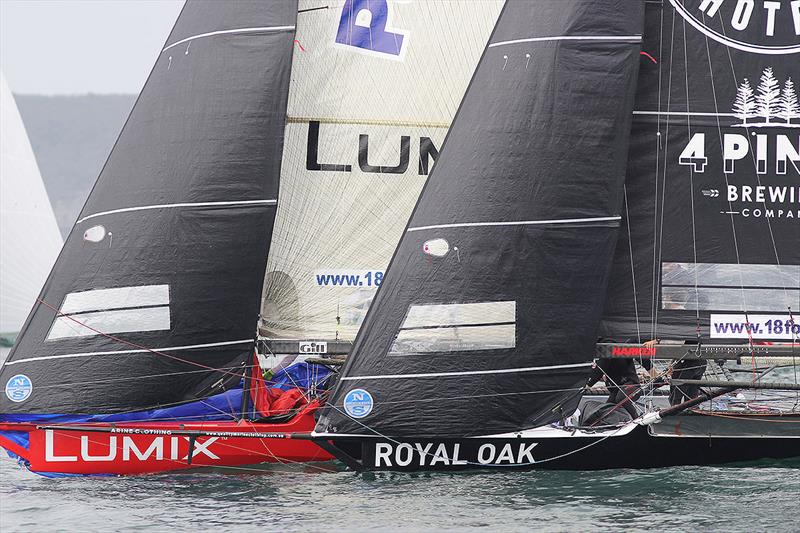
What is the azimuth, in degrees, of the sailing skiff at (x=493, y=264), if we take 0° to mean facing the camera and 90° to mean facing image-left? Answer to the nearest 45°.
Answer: approximately 90°

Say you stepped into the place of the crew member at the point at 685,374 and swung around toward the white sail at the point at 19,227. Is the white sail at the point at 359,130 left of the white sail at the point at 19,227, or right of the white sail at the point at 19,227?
left
